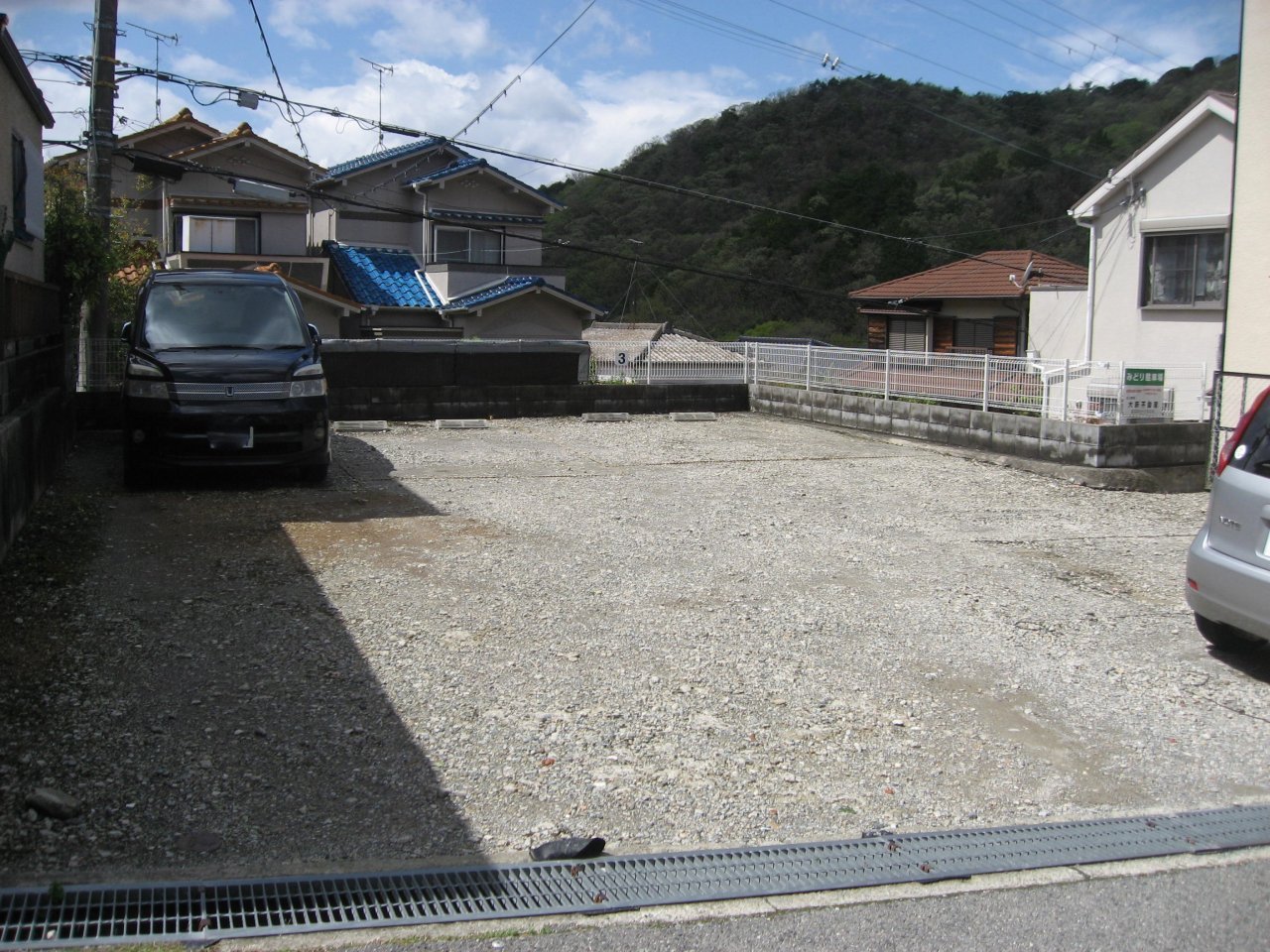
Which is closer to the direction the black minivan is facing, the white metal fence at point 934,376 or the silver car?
the silver car

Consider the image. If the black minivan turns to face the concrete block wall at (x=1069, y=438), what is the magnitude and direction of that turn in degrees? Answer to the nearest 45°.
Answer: approximately 90° to its left

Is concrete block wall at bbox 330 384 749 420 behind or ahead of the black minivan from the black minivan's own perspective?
behind

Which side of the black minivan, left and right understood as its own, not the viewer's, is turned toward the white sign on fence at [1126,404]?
left

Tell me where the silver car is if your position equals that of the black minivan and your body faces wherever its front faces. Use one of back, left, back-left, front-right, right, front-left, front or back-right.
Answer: front-left

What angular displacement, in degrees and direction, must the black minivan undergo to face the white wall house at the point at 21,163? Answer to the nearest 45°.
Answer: approximately 135° to its right

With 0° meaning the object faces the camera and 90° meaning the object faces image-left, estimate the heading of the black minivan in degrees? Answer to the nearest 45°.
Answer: approximately 0°

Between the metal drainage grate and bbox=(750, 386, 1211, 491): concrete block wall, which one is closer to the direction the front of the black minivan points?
the metal drainage grate

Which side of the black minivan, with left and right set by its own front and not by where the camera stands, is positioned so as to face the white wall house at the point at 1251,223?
left
